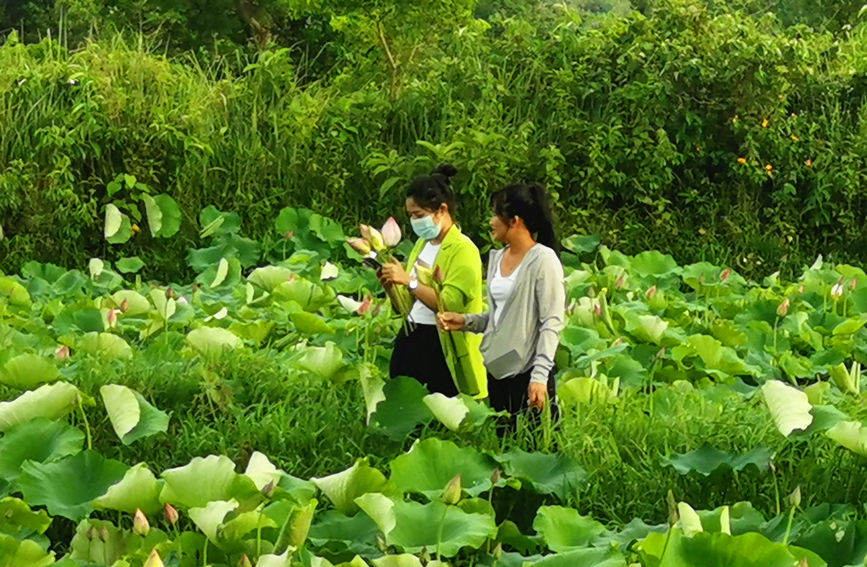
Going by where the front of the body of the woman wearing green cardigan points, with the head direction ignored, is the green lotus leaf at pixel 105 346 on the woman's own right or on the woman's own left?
on the woman's own right

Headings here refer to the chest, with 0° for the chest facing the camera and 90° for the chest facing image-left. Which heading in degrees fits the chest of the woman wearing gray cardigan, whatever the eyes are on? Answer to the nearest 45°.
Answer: approximately 45°

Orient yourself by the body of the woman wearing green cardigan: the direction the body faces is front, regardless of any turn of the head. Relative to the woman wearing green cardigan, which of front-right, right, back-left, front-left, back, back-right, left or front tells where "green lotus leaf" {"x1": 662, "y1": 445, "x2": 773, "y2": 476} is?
left

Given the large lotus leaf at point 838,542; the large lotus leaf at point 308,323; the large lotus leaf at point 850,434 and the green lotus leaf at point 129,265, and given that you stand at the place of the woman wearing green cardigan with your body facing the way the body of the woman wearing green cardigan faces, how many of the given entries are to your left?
2

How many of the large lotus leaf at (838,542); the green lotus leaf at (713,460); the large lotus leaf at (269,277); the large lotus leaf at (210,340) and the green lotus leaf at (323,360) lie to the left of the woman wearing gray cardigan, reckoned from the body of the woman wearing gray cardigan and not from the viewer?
2

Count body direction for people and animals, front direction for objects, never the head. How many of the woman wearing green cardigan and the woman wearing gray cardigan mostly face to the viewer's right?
0

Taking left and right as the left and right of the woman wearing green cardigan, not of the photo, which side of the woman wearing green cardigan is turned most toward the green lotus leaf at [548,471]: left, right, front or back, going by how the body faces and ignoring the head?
left

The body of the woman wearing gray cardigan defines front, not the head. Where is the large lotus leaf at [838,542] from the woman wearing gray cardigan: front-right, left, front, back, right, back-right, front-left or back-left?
left

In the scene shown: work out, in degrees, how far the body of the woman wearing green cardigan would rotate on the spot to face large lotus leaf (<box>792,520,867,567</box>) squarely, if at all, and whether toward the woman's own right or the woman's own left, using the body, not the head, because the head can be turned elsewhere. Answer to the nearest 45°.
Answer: approximately 90° to the woman's own left

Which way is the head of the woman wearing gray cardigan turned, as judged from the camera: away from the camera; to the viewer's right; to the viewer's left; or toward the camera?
to the viewer's left

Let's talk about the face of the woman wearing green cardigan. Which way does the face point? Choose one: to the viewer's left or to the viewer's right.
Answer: to the viewer's left

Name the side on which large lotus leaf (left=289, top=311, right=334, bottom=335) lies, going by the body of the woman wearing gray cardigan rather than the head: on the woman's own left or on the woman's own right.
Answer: on the woman's own right
